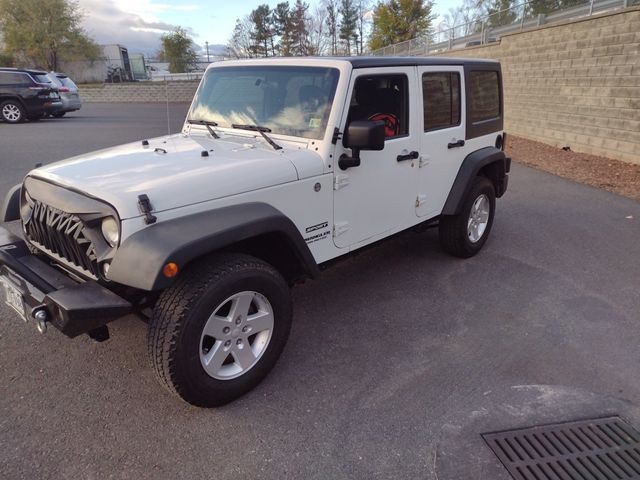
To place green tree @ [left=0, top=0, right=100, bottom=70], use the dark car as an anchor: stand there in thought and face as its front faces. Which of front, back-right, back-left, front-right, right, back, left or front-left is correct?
front-right

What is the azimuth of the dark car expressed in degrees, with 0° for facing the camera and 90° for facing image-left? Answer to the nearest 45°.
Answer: approximately 135°

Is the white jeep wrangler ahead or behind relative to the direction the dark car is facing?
behind

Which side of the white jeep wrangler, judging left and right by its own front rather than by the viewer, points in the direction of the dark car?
right

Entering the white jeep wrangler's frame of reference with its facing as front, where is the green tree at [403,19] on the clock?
The green tree is roughly at 5 o'clock from the white jeep wrangler.

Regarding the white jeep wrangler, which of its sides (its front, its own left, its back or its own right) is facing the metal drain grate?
left

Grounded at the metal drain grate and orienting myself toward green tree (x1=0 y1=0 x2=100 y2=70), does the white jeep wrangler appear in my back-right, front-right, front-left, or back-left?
front-left

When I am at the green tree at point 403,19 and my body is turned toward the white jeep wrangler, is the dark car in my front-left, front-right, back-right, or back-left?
front-right

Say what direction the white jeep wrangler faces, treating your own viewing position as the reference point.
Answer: facing the viewer and to the left of the viewer

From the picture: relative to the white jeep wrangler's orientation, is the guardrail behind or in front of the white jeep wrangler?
behind

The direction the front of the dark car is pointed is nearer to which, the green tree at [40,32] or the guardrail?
the green tree

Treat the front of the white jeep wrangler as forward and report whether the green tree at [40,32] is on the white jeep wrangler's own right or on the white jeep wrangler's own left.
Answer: on the white jeep wrangler's own right

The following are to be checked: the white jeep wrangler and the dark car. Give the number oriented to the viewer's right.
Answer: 0

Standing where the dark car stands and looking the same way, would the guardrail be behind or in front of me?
behind

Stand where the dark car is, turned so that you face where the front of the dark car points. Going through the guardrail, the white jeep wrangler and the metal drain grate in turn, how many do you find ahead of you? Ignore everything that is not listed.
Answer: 0

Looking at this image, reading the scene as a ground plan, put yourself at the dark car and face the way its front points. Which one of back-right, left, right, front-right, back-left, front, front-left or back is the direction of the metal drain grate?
back-left
